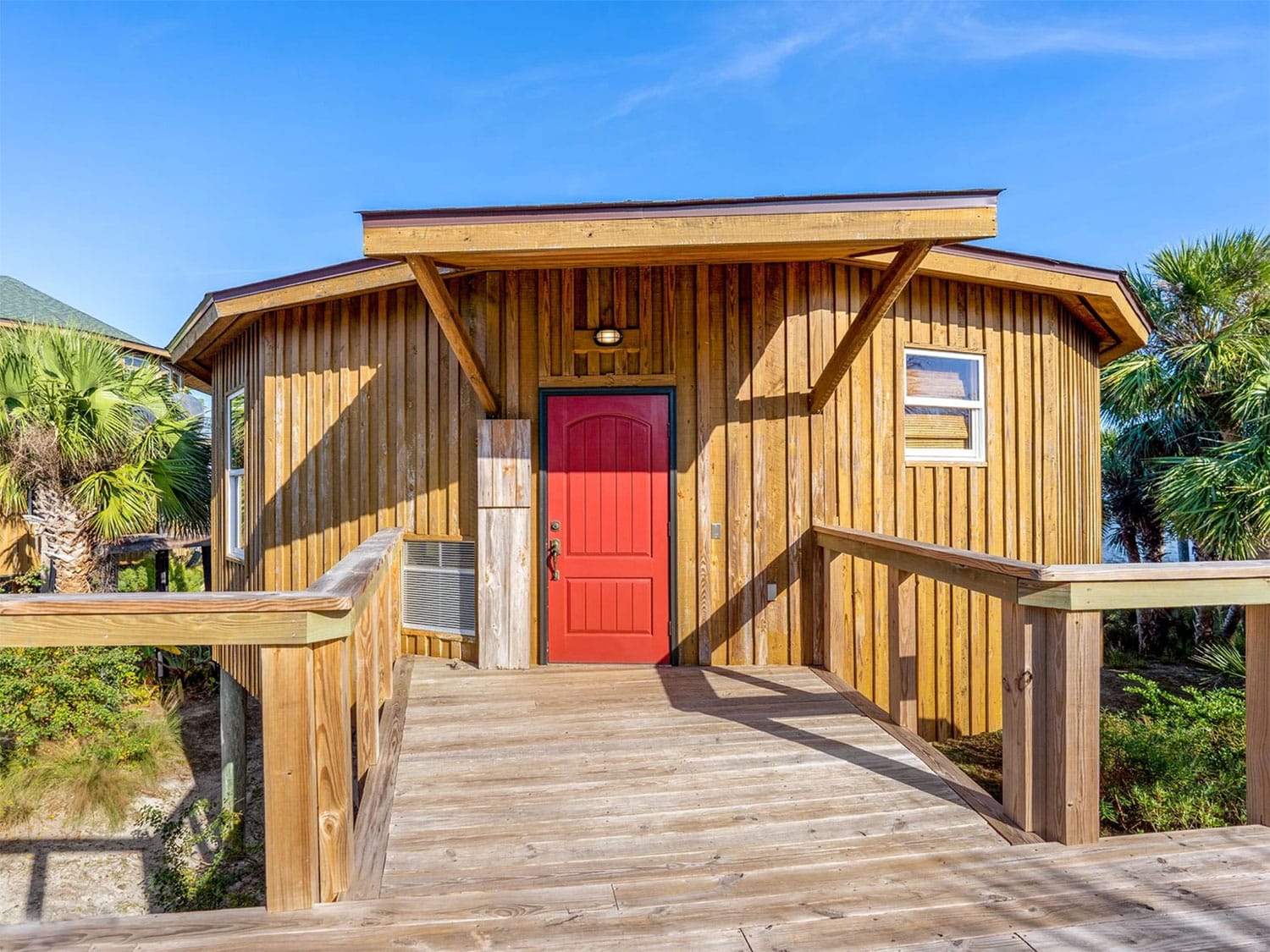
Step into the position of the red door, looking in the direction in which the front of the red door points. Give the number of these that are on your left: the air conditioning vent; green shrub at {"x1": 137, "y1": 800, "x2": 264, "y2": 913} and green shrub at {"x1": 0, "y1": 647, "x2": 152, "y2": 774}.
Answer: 0

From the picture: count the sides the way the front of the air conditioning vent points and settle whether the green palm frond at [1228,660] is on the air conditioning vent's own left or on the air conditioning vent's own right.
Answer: on the air conditioning vent's own left

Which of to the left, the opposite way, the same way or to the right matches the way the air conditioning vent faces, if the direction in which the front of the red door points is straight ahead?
the same way

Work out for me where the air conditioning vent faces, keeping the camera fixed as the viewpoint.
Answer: facing the viewer

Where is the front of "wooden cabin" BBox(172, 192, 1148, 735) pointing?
toward the camera

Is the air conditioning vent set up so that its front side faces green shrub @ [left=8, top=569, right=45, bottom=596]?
no

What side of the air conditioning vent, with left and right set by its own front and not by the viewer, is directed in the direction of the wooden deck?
front

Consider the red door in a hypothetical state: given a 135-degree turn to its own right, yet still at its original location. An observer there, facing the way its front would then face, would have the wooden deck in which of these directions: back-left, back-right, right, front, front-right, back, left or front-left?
back-left

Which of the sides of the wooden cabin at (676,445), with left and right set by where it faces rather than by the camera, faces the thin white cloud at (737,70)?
back

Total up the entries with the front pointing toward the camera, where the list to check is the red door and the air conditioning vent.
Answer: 2

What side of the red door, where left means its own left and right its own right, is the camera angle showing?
front
